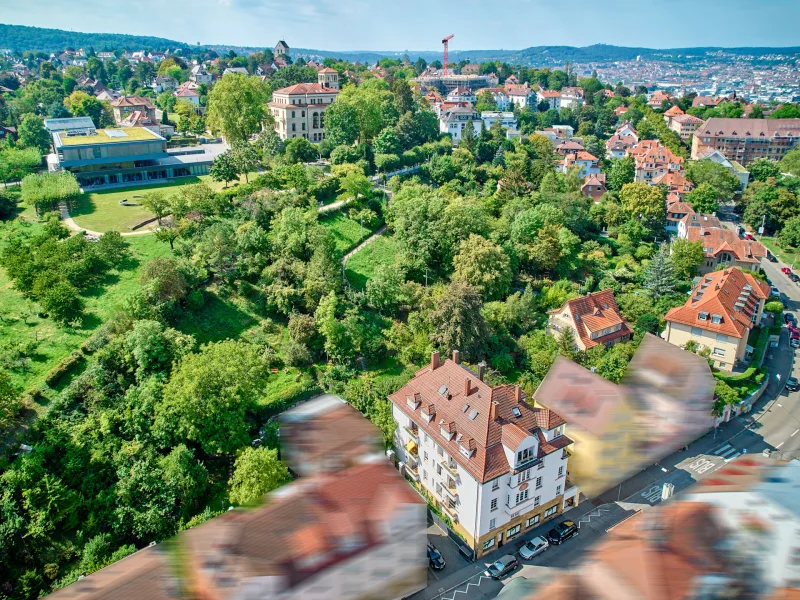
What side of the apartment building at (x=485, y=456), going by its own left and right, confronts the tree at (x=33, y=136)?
back

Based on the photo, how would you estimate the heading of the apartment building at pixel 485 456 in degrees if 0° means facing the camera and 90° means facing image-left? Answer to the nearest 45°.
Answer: approximately 315°

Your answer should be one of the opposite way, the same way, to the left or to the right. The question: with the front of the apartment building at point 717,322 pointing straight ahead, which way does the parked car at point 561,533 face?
to the right

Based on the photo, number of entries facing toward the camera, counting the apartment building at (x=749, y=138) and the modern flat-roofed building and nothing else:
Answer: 2

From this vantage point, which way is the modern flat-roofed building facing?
toward the camera

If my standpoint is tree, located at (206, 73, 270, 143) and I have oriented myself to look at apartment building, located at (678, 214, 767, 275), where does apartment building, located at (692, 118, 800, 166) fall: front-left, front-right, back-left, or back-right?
front-left

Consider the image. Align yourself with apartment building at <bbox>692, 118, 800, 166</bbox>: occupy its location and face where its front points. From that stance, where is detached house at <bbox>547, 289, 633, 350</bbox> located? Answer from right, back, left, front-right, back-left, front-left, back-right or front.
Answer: front

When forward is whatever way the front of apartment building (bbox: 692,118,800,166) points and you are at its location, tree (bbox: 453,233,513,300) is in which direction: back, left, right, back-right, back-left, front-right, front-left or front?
front

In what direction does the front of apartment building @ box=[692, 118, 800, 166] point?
toward the camera

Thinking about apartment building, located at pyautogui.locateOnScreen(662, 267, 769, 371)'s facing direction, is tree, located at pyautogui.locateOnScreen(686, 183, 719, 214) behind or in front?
behind
